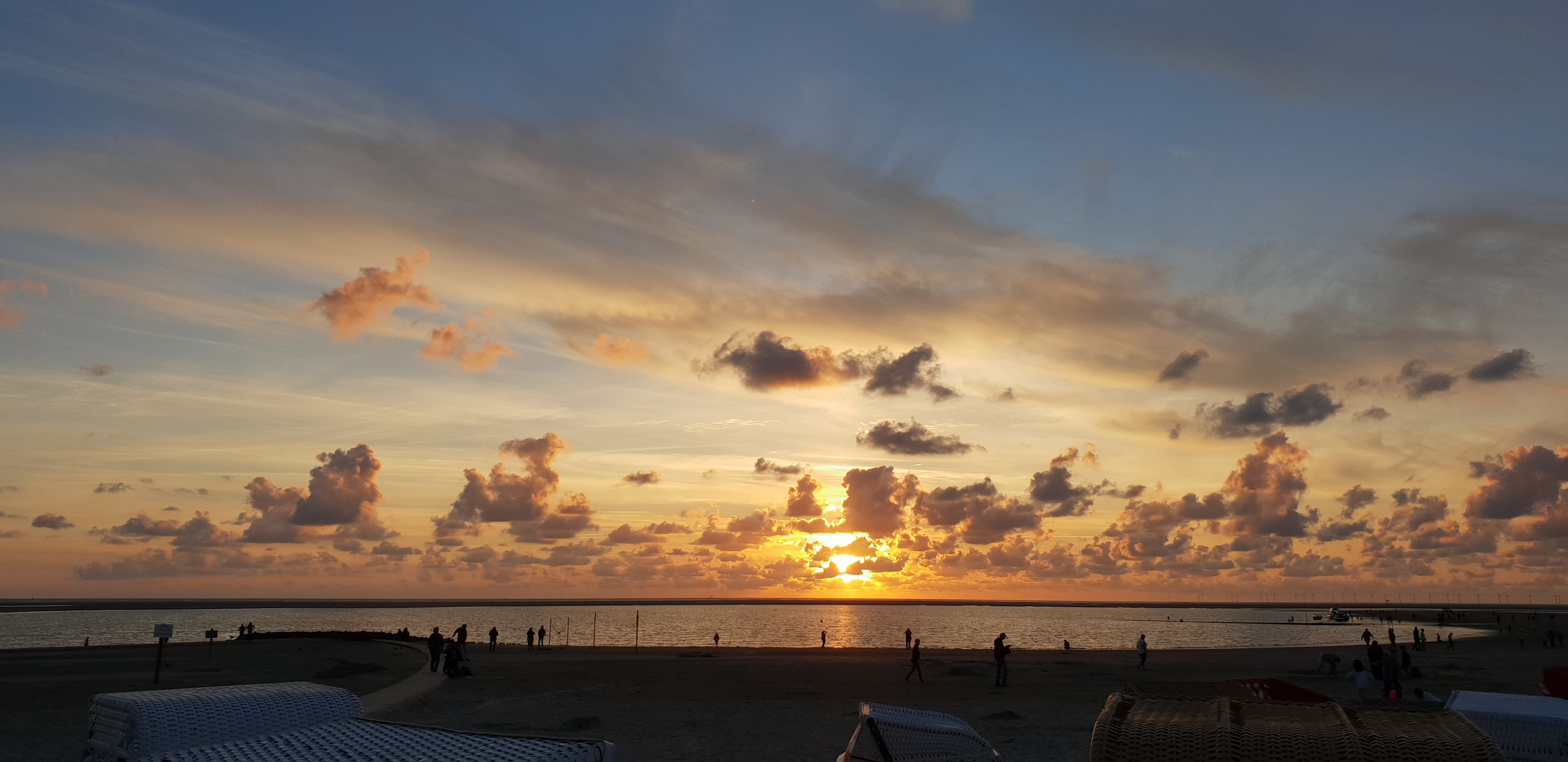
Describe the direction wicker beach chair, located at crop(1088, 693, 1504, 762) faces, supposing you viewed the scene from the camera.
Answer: facing away from the viewer

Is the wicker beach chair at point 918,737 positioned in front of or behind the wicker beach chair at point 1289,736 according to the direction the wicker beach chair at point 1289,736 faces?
in front

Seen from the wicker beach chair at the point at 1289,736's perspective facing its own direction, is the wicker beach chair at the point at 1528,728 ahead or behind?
ahead

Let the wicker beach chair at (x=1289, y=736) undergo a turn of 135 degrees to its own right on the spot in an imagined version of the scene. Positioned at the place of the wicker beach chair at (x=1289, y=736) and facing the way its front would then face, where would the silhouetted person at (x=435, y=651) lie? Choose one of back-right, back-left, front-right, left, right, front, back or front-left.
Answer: back

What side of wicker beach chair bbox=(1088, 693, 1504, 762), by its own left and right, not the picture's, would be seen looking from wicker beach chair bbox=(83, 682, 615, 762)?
left

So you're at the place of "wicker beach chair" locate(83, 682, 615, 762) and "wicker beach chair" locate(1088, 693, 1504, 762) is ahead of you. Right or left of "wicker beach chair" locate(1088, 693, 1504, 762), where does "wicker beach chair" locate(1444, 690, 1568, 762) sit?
left
